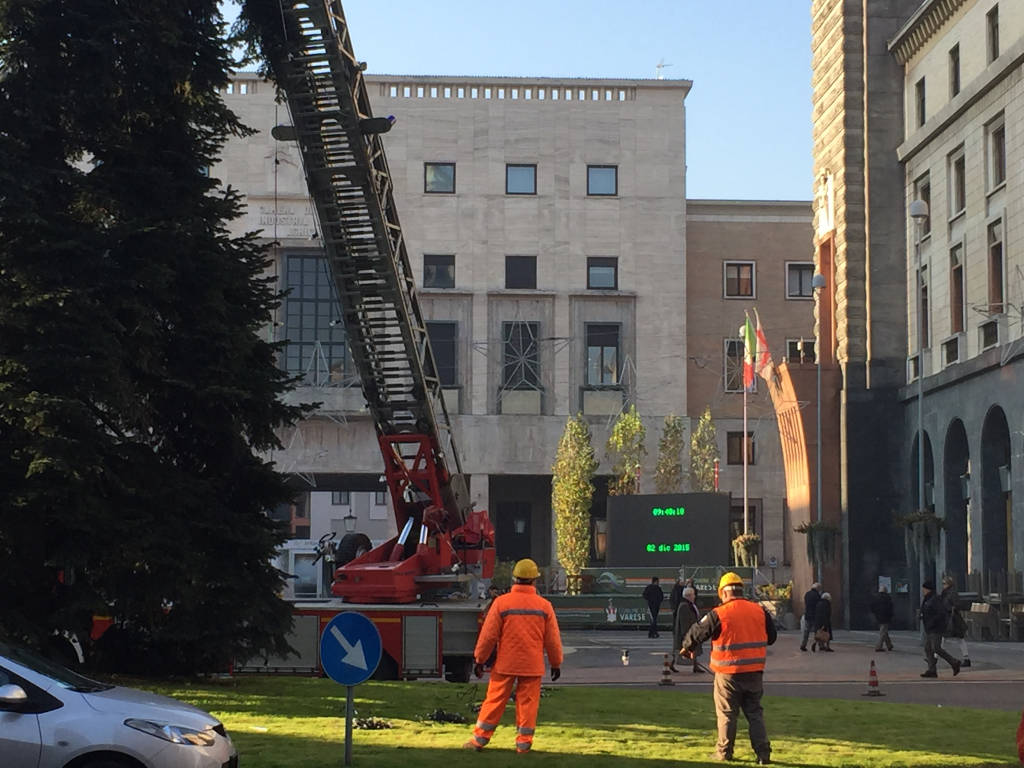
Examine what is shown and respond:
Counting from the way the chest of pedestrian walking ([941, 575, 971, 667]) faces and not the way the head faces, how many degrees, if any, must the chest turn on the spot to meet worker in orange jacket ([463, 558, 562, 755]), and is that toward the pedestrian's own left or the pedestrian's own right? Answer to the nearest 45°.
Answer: approximately 90° to the pedestrian's own left

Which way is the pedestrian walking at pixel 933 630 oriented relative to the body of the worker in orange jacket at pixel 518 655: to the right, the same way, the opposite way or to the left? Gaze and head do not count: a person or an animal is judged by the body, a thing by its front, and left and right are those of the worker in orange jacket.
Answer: to the left

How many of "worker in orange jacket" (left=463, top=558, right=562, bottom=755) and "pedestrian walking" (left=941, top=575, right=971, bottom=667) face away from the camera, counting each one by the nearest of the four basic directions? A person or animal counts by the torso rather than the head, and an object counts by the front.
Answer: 1

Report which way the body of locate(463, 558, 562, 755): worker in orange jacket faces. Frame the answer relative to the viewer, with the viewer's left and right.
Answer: facing away from the viewer

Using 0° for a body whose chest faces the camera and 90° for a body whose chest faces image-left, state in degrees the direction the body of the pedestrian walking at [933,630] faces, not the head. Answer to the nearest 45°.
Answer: approximately 90°

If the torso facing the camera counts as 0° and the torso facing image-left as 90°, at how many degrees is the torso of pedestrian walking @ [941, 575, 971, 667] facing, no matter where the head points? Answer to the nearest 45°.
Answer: approximately 90°

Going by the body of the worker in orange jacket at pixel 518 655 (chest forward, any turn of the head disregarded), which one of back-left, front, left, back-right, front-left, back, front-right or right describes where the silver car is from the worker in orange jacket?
back-left

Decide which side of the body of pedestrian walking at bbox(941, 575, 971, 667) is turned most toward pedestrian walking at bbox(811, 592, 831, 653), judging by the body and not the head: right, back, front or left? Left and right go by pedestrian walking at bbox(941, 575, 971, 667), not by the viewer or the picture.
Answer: right

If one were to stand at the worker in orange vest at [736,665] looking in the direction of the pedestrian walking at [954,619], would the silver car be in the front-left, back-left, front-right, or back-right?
back-left

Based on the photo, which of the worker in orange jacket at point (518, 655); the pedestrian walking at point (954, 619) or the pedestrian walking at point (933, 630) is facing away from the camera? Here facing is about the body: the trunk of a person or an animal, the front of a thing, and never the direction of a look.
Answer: the worker in orange jacket
